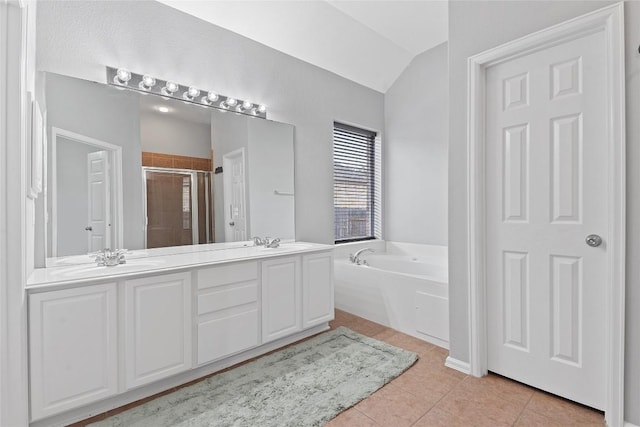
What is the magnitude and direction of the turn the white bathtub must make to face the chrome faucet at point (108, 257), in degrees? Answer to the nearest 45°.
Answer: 0° — it already faces it

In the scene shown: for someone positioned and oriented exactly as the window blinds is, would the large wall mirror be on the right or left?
on its right

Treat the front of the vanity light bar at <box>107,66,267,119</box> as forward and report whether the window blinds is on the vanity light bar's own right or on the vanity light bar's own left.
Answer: on the vanity light bar's own left

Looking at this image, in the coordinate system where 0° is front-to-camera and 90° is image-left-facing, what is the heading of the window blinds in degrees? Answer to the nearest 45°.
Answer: approximately 315°

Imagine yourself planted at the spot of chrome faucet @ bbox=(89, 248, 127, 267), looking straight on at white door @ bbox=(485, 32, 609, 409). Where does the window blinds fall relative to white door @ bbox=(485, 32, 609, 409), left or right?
left

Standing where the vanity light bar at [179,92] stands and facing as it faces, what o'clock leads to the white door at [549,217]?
The white door is roughly at 12 o'clock from the vanity light bar.

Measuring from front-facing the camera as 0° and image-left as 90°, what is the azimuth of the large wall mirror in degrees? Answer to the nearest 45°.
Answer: approximately 315°

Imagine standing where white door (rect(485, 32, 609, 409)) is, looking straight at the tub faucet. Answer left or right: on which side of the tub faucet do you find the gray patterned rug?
left
